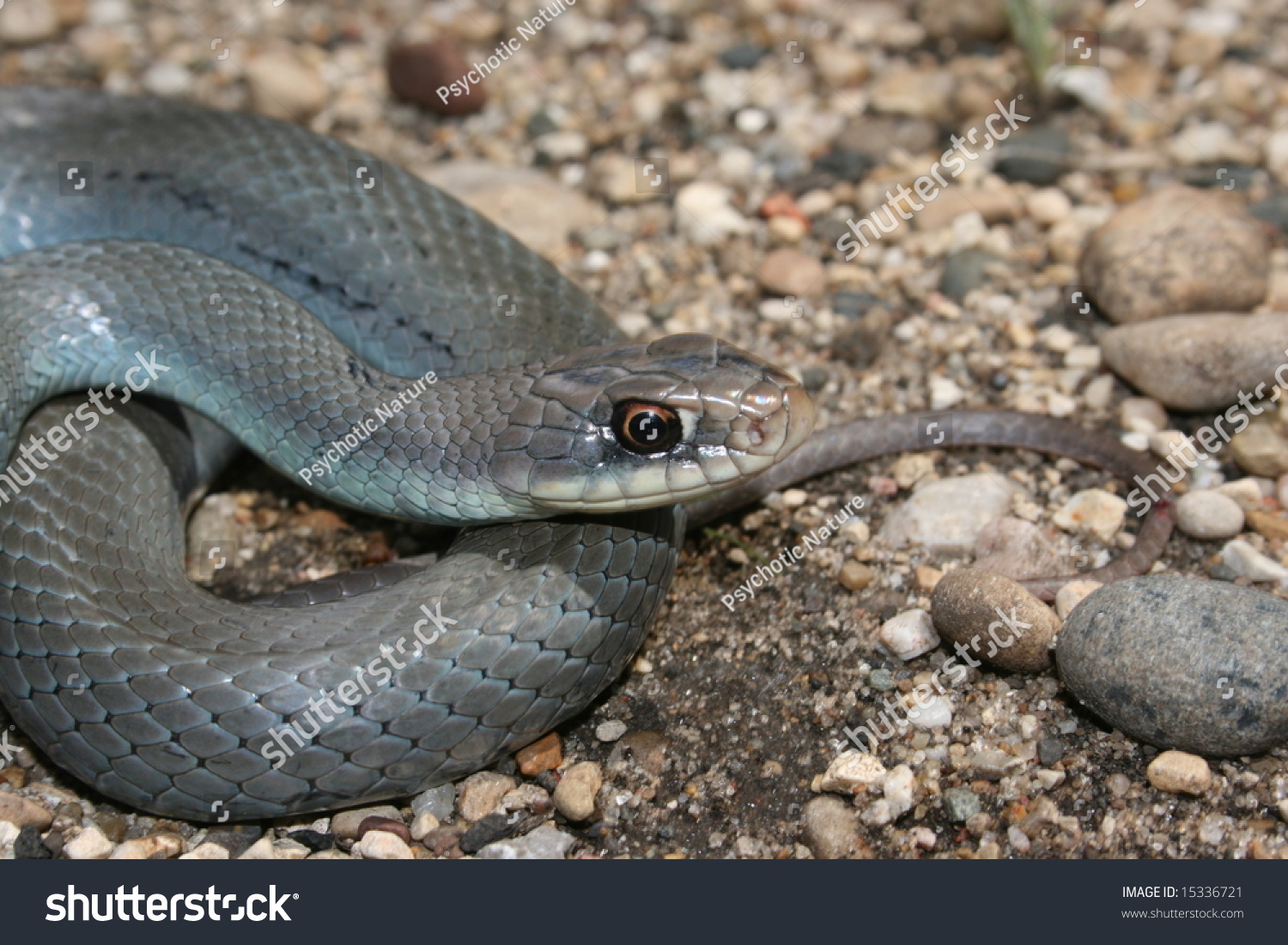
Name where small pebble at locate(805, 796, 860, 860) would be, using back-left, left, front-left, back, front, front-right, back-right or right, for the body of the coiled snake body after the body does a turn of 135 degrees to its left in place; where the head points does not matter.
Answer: back

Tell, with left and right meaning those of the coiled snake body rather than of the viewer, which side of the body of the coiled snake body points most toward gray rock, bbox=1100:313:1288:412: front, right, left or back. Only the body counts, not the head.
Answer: front

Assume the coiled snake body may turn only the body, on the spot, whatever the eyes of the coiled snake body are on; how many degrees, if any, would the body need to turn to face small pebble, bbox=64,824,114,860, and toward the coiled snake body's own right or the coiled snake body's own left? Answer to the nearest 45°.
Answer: approximately 135° to the coiled snake body's own right

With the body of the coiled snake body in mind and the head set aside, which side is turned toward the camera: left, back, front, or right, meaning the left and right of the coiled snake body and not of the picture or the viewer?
right

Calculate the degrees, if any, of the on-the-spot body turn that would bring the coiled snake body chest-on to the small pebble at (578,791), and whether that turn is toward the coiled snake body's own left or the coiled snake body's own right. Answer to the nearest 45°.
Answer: approximately 45° to the coiled snake body's own right

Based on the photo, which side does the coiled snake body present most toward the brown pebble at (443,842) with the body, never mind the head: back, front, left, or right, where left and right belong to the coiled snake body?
right

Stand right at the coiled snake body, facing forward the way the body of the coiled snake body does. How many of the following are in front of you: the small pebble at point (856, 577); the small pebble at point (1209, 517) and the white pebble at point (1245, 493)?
3

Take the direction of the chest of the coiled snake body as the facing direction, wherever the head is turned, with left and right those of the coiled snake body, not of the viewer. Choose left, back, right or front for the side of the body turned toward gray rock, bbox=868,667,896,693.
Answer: front

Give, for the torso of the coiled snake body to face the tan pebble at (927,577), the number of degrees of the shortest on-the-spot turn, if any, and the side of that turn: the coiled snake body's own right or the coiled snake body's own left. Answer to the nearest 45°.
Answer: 0° — it already faces it

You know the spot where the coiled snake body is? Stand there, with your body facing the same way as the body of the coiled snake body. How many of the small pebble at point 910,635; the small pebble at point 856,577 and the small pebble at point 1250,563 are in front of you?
3

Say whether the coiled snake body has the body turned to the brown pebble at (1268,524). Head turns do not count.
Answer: yes

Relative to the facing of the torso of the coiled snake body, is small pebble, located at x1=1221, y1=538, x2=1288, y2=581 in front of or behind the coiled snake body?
in front

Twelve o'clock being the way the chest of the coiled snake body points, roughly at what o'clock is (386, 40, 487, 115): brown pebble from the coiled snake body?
The brown pebble is roughly at 9 o'clock from the coiled snake body.

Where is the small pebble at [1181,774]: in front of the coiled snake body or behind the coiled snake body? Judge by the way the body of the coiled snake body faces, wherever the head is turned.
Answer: in front
